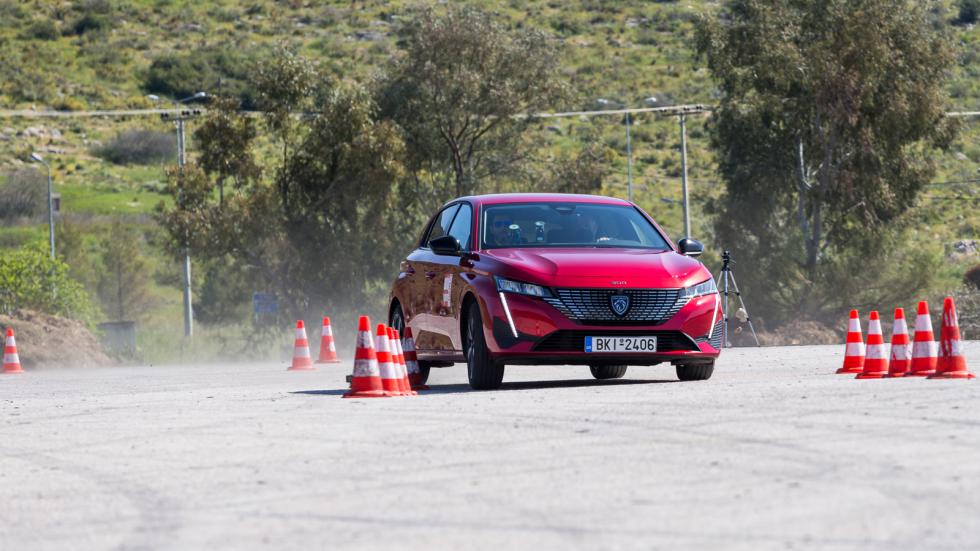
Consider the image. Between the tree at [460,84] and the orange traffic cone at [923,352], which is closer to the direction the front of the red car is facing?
the orange traffic cone

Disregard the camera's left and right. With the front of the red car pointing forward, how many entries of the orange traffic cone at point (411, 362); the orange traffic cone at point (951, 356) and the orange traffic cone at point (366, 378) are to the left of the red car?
1

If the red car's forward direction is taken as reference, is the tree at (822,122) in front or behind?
behind

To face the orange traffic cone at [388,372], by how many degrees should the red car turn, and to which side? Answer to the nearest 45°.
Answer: approximately 90° to its right

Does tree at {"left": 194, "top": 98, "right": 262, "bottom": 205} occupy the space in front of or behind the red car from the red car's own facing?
behind

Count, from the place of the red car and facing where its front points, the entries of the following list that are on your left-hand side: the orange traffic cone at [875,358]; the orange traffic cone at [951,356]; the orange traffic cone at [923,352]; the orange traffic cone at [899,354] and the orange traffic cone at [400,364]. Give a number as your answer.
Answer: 4

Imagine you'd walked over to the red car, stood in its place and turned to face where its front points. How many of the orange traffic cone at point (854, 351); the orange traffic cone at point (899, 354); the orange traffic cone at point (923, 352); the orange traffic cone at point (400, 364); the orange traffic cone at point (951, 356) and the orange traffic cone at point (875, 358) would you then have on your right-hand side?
1

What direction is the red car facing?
toward the camera

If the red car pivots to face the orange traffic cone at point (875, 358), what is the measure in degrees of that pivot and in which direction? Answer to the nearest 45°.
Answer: approximately 90° to its left

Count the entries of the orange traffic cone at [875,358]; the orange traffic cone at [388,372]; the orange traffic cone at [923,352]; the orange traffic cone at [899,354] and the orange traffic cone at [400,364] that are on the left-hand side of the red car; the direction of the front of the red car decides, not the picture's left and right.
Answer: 3

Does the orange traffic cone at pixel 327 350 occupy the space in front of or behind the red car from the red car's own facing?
behind

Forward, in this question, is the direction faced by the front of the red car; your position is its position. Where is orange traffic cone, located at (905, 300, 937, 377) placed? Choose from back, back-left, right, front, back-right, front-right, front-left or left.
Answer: left

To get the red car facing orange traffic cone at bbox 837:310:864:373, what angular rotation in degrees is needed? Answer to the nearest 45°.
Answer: approximately 135° to its left

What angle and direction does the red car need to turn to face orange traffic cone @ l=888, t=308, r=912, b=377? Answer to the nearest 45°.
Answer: approximately 90° to its left

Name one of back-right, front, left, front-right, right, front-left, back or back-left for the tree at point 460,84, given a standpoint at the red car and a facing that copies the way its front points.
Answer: back

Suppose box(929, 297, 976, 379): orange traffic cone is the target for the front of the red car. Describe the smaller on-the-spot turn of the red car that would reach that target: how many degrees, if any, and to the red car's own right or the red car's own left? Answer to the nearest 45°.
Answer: approximately 90° to the red car's own left
